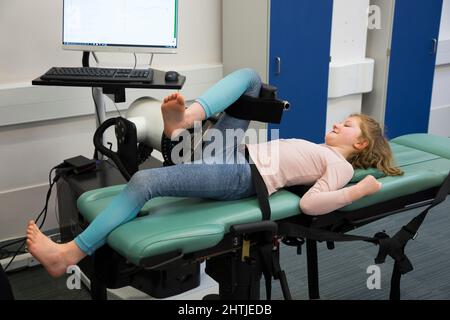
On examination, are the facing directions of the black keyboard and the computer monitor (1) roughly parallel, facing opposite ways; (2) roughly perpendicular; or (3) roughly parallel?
roughly parallel

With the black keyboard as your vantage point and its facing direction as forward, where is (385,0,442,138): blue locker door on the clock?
The blue locker door is roughly at 8 o'clock from the black keyboard.

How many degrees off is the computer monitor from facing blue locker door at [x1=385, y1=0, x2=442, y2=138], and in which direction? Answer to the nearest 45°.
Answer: approximately 135° to its left

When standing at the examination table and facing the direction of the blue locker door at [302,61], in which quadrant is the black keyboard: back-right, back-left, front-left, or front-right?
front-left

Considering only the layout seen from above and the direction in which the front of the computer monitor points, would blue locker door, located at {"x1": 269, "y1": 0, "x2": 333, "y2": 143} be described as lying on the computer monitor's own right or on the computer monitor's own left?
on the computer monitor's own left

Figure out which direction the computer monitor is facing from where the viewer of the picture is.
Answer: facing the viewer

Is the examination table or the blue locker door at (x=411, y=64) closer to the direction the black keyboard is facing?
the examination table

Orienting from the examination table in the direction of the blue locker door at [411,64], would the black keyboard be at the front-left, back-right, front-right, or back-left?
front-left

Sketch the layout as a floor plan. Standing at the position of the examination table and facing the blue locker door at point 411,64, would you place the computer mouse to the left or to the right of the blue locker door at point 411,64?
left

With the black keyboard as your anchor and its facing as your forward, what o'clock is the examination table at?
The examination table is roughly at 11 o'clock from the black keyboard.

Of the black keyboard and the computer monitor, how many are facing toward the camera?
2

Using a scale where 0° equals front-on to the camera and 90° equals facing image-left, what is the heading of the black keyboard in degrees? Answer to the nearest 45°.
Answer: approximately 0°

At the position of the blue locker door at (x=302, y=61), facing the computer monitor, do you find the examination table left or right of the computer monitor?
left
